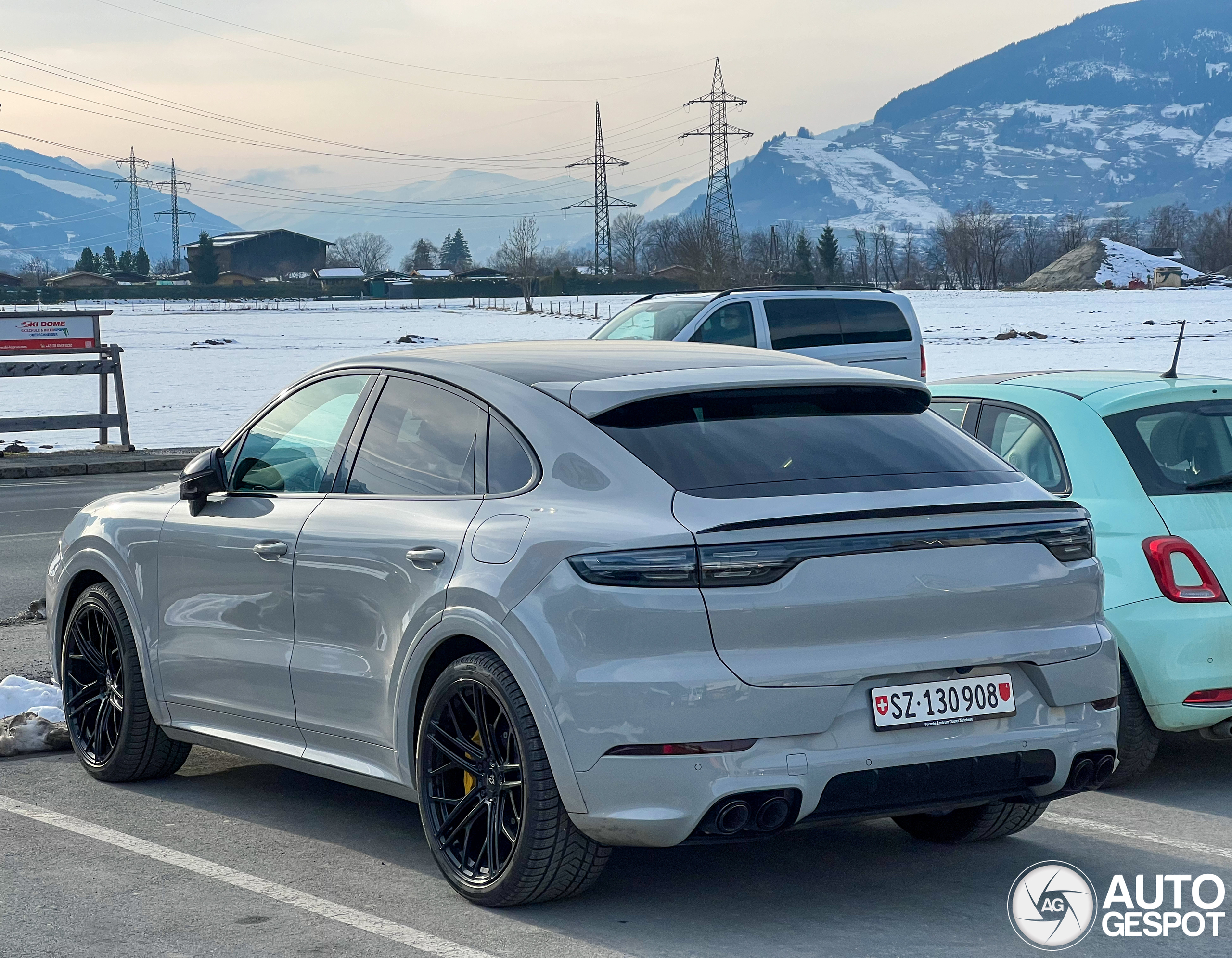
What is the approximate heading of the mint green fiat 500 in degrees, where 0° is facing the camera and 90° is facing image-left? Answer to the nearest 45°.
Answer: approximately 135°

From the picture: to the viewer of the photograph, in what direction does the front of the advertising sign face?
facing the viewer

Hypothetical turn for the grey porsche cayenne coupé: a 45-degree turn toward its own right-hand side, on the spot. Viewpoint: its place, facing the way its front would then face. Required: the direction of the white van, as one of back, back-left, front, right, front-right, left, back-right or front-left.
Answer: front

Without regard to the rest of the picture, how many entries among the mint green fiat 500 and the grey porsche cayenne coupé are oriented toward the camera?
0

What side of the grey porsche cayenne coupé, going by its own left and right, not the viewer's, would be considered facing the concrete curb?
front

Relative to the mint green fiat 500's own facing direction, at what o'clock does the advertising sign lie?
The advertising sign is roughly at 12 o'clock from the mint green fiat 500.

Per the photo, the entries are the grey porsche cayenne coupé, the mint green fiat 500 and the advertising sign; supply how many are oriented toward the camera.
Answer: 1

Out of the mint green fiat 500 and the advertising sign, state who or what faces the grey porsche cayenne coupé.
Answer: the advertising sign

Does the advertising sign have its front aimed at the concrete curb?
yes

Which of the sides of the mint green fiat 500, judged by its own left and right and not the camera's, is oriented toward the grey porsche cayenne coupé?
left

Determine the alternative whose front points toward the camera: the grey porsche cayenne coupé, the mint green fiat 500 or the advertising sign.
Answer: the advertising sign

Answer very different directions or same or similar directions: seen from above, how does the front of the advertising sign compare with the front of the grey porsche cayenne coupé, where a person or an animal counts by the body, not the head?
very different directions

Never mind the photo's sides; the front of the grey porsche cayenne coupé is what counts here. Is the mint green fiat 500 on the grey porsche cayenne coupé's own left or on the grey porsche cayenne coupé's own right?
on the grey porsche cayenne coupé's own right

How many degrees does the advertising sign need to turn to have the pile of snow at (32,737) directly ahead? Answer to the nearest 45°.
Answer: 0° — it already faces it
